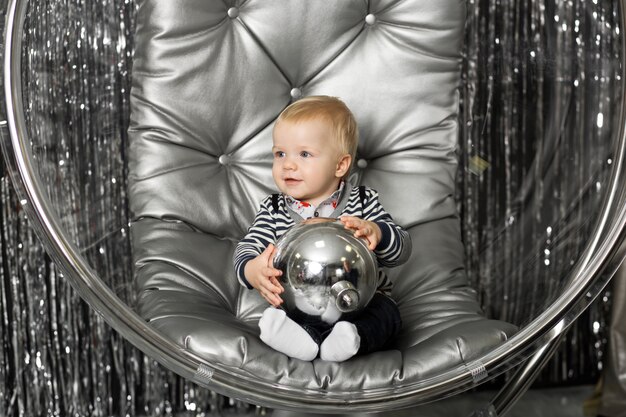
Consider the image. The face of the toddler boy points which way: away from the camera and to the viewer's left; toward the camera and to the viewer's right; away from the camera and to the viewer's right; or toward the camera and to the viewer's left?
toward the camera and to the viewer's left

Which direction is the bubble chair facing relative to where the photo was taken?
toward the camera
